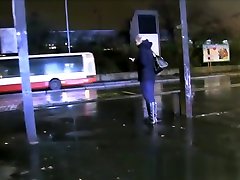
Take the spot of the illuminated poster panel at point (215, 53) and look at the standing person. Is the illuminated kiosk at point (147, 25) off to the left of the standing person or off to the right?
right

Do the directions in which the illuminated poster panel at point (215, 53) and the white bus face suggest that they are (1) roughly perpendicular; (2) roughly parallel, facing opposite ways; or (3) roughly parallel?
roughly perpendicular

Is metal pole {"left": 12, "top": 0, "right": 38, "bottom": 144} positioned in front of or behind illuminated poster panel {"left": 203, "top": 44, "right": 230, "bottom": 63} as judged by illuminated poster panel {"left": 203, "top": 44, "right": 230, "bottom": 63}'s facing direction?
in front

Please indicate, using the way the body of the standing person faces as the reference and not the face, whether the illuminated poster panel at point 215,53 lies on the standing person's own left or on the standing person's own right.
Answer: on the standing person's own right

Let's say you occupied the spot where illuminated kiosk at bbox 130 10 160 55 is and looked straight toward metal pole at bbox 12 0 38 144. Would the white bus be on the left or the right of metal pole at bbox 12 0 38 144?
right

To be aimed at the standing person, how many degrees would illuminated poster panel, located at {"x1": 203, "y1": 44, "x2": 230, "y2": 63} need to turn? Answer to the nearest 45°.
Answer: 0° — it already faces them

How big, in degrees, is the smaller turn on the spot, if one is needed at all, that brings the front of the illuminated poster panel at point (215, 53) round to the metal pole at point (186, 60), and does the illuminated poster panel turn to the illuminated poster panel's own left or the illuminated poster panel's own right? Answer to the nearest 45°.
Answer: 0° — it already faces it

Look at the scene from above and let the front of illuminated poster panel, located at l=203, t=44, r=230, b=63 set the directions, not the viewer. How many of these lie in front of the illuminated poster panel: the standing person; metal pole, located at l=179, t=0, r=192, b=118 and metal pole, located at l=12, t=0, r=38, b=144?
3
